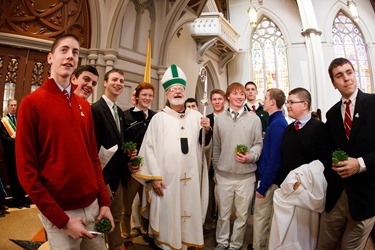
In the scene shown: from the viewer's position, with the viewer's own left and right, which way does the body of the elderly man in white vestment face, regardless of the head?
facing the viewer

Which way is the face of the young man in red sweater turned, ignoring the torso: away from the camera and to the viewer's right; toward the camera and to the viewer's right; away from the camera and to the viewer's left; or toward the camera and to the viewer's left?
toward the camera and to the viewer's right

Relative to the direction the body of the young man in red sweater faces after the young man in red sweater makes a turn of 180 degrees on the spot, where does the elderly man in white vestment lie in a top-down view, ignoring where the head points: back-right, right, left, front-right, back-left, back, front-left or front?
right

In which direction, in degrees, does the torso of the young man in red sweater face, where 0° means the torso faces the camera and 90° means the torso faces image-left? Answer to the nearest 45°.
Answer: approximately 315°
